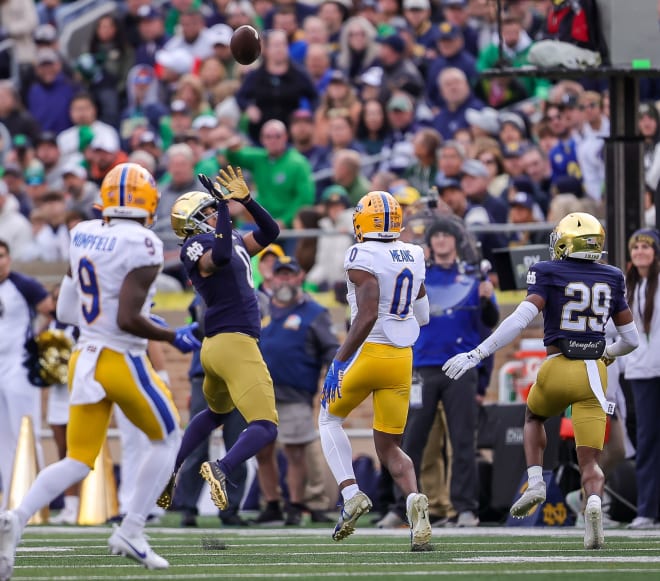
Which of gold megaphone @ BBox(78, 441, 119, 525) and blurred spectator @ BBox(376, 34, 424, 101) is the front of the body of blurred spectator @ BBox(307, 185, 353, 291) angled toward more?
the gold megaphone

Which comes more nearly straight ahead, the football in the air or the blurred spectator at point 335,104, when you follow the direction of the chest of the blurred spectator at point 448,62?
the football in the air

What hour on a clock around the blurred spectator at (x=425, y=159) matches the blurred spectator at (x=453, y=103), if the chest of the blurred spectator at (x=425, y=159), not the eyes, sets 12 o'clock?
the blurred spectator at (x=453, y=103) is roughly at 5 o'clock from the blurred spectator at (x=425, y=159).

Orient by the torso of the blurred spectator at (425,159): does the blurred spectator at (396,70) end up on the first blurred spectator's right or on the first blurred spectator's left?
on the first blurred spectator's right

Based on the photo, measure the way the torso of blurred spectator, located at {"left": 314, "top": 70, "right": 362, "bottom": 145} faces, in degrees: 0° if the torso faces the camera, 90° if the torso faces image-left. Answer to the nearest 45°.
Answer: approximately 0°

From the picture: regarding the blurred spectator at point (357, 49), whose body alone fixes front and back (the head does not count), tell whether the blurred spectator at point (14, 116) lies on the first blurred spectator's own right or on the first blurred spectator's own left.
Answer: on the first blurred spectator's own right
